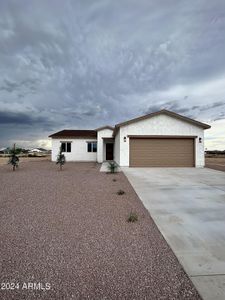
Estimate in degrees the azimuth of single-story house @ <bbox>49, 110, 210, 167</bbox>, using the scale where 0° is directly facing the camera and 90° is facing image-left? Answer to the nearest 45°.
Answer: approximately 0°
